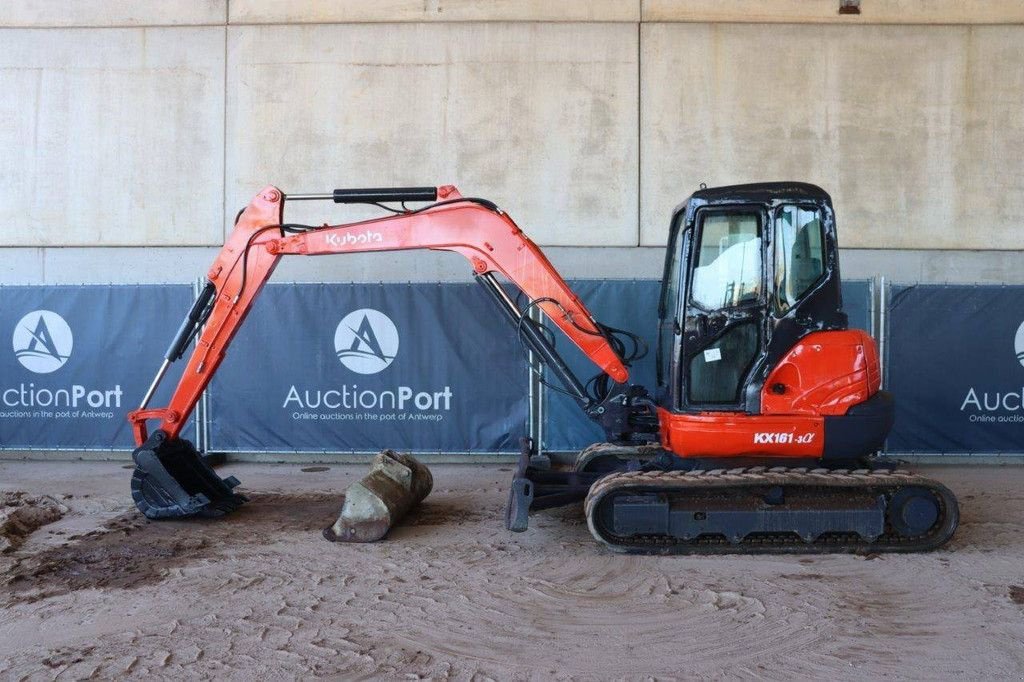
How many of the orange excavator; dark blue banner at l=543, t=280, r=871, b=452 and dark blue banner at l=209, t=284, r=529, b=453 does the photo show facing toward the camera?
2

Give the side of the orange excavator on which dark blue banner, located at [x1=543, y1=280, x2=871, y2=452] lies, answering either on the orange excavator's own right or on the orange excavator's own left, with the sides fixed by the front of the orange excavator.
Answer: on the orange excavator's own right

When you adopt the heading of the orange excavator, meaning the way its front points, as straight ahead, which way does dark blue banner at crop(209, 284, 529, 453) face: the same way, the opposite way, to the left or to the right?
to the left

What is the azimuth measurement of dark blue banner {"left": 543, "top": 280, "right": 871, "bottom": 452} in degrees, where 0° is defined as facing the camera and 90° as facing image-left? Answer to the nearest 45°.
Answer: approximately 0°

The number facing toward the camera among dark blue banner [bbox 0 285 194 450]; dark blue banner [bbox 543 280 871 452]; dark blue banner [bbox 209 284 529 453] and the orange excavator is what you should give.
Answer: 3

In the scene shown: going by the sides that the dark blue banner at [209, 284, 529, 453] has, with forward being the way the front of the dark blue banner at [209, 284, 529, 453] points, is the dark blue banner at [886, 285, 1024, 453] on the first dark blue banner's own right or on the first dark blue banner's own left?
on the first dark blue banner's own left

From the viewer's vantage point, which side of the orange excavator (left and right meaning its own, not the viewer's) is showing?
left

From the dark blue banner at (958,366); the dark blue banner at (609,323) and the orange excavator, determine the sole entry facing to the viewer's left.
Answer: the orange excavator

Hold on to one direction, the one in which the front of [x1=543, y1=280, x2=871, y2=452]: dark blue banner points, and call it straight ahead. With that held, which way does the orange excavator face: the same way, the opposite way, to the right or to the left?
to the right

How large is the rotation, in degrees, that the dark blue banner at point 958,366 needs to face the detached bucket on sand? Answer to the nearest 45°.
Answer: approximately 45° to its right

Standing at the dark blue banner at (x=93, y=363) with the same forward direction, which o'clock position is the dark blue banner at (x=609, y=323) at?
the dark blue banner at (x=609, y=323) is roughly at 10 o'clock from the dark blue banner at (x=93, y=363).
